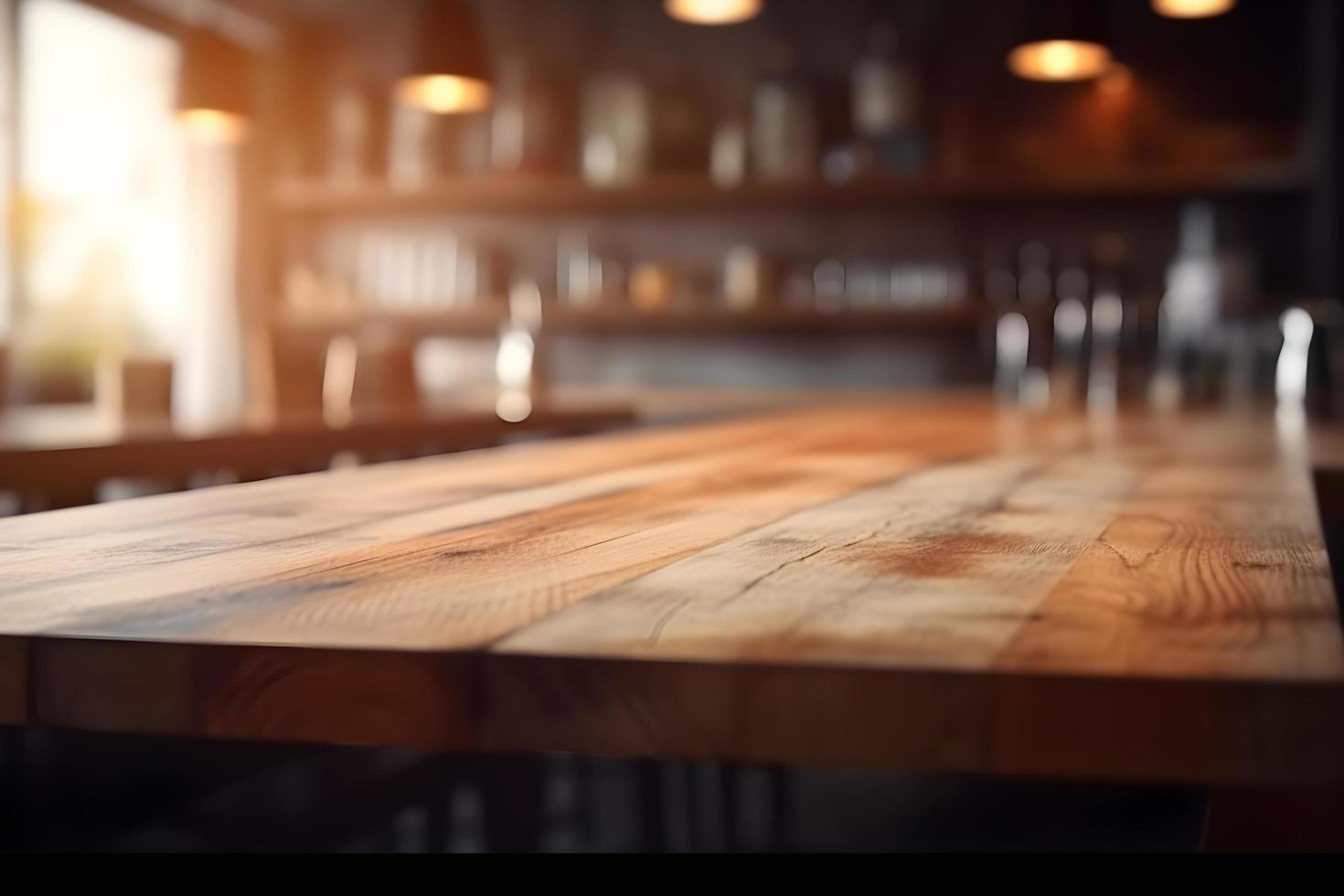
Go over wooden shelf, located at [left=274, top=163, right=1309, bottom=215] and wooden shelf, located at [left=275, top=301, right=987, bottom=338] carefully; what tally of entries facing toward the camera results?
2

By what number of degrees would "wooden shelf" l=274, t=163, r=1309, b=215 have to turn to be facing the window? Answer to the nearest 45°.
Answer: approximately 90° to its right

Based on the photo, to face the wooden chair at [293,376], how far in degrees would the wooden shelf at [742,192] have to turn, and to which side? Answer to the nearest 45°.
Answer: approximately 45° to its right

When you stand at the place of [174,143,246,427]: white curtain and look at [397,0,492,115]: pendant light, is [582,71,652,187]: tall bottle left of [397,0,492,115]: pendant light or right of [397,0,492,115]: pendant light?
left

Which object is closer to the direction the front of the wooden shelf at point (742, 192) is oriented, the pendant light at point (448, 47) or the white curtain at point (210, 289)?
the pendant light

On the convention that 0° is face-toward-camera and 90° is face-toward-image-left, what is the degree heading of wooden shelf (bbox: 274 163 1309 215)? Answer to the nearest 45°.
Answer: approximately 0°

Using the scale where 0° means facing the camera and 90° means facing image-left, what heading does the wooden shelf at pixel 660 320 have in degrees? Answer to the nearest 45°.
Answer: approximately 0°

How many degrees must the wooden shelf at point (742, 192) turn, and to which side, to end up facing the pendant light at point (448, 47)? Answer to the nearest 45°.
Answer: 0° — it already faces it
